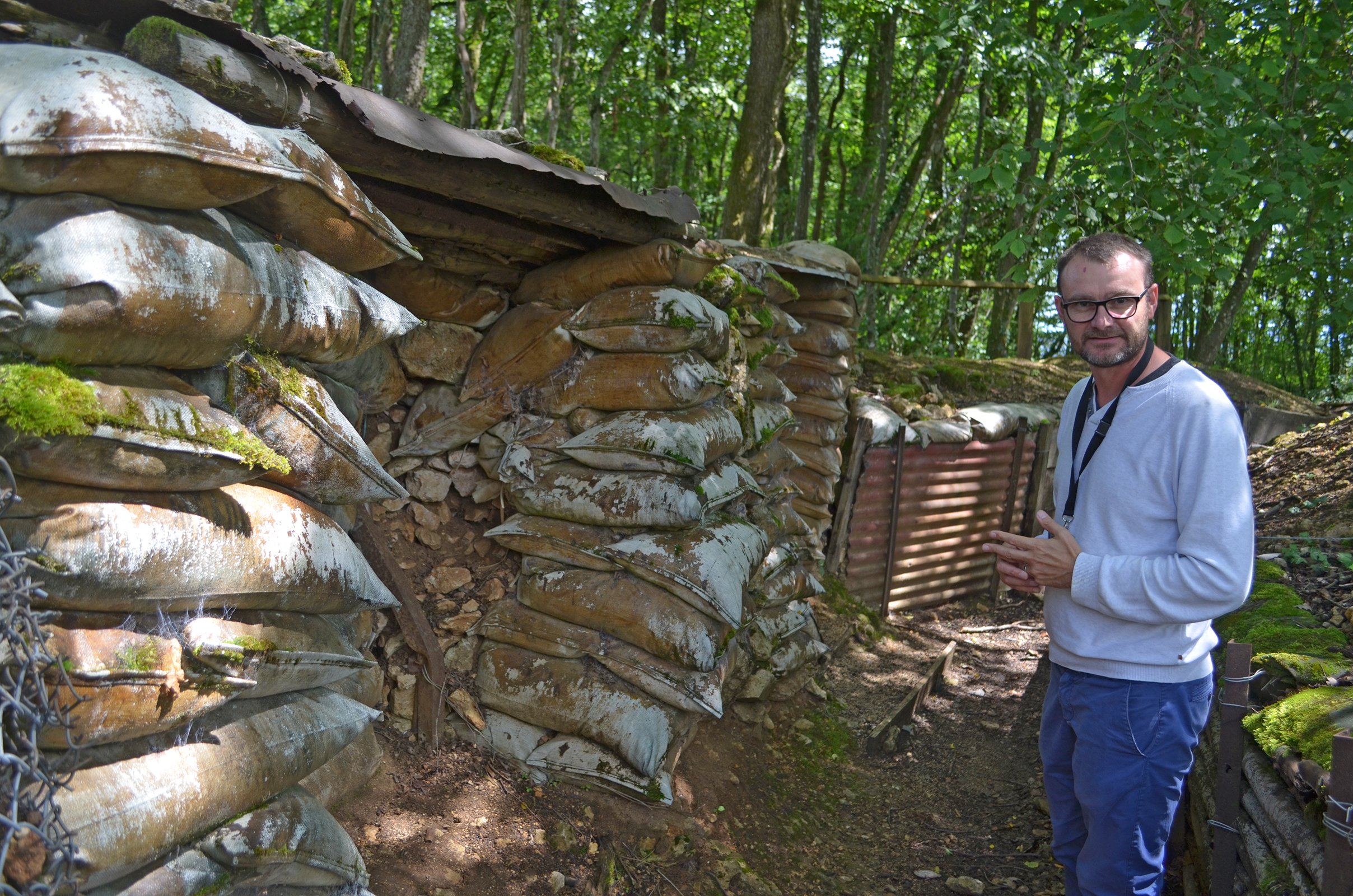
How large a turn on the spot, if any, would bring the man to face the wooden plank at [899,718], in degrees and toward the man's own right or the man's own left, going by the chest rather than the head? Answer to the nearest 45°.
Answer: approximately 135° to the man's own right

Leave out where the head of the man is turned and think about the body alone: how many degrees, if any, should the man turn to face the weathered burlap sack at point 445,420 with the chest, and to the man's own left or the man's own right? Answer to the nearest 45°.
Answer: approximately 45° to the man's own right

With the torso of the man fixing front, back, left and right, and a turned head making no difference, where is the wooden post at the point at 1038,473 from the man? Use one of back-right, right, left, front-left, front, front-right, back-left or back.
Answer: back-right

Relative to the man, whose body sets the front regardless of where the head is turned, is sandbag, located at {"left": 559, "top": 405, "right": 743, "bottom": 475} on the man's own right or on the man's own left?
on the man's own right

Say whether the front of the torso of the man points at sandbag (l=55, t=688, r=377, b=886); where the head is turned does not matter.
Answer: yes

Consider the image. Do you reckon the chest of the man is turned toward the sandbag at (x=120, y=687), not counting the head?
yes

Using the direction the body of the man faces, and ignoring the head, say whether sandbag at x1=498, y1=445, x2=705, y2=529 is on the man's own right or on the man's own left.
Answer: on the man's own right

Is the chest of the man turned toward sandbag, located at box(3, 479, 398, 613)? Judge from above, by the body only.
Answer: yes

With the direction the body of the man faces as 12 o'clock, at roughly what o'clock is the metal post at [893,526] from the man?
The metal post is roughly at 4 o'clock from the man.

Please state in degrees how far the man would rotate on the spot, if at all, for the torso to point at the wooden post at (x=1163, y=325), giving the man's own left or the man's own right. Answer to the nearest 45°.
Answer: approximately 135° to the man's own right

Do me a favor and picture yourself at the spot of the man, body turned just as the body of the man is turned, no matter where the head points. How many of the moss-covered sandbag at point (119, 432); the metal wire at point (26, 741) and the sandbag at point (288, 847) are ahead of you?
3

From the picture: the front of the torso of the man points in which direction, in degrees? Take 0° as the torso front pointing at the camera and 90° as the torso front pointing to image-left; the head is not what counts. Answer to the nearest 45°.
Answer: approximately 45°

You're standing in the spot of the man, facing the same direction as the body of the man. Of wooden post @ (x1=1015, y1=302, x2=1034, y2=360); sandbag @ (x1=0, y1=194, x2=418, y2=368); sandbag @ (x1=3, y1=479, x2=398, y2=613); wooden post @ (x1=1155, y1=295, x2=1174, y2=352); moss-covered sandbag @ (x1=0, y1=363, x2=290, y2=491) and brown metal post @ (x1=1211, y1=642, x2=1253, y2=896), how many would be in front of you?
3

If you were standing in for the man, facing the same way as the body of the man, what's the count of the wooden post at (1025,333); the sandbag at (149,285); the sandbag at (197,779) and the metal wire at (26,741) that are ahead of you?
3

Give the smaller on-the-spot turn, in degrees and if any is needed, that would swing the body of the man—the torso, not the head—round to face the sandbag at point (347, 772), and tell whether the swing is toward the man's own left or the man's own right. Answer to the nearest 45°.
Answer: approximately 45° to the man's own right

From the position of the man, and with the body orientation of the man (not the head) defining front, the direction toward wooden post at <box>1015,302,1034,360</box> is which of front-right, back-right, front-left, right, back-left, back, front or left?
back-right
